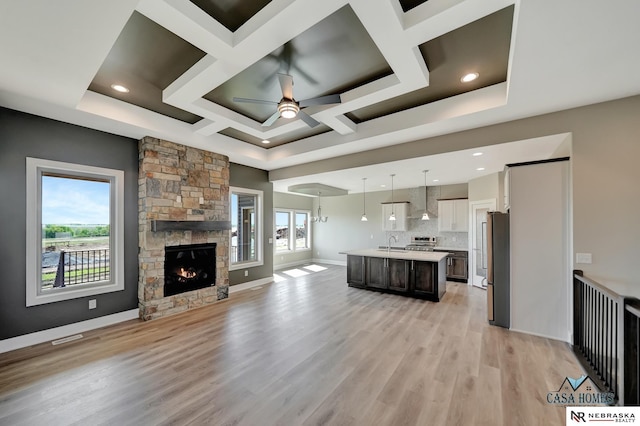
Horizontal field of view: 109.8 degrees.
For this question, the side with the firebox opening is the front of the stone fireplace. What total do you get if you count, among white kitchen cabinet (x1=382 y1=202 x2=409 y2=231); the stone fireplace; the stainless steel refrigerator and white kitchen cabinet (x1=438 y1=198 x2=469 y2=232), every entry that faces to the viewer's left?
1

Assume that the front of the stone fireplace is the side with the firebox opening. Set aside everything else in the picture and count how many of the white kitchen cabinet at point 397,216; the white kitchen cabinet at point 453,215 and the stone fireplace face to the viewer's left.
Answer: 0

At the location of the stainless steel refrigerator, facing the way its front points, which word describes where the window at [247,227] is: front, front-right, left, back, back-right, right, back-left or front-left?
front

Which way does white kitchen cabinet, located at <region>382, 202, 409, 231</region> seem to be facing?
toward the camera

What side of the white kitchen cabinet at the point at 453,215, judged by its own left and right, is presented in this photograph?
front

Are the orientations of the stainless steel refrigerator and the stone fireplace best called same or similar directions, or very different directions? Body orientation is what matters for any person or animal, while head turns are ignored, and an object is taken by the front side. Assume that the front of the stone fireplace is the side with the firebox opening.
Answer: very different directions

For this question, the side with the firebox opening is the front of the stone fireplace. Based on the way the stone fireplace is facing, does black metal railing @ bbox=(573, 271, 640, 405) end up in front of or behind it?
in front

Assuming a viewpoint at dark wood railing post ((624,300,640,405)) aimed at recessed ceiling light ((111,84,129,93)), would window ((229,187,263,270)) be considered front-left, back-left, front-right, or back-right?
front-right

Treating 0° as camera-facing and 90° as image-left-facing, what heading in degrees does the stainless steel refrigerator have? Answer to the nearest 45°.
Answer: approximately 90°

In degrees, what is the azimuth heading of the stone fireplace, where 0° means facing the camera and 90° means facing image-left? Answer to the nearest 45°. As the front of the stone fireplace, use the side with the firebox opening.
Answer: approximately 315°

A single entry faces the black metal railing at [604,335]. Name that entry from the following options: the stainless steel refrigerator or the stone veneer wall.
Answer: the stone veneer wall

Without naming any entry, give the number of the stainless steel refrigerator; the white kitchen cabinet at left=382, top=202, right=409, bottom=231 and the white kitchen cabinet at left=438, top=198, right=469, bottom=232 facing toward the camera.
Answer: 2

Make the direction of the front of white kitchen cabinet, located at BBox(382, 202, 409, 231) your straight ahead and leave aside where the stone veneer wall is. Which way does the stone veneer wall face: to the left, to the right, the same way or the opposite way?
to the left

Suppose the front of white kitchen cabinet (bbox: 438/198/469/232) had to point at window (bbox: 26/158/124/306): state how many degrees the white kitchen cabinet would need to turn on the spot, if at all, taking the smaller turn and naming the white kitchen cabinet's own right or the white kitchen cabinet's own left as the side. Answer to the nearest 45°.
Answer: approximately 45° to the white kitchen cabinet's own right

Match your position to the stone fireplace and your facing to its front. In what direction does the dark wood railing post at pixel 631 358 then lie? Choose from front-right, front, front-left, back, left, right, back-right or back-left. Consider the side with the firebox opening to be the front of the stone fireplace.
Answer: front

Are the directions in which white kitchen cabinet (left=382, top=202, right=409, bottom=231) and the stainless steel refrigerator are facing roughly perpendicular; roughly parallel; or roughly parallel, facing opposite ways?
roughly perpendicular

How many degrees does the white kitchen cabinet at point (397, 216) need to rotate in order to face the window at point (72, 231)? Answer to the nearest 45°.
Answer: approximately 45° to its right
